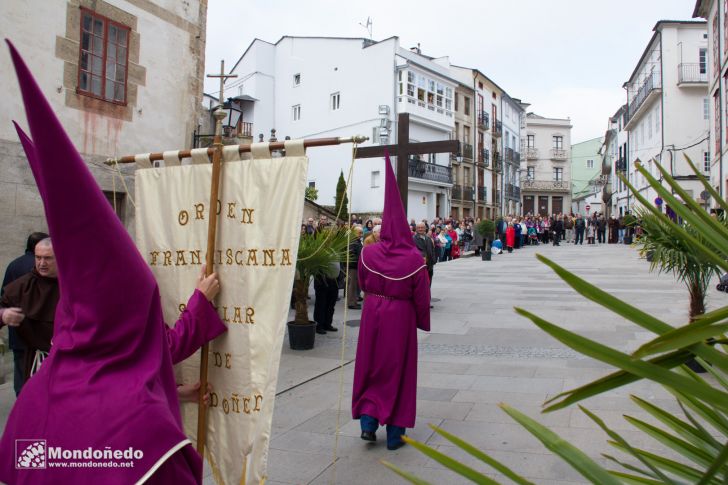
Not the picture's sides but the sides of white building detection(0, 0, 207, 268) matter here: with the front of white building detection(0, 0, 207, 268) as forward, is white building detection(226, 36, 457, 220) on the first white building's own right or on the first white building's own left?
on the first white building's own left

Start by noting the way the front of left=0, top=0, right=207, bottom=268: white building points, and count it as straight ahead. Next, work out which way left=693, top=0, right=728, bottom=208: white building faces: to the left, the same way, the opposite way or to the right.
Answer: the opposite way

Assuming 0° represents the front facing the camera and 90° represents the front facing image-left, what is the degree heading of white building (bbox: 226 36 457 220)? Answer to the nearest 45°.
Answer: approximately 315°

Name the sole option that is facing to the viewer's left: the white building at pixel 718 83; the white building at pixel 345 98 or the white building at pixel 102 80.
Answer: the white building at pixel 718 83

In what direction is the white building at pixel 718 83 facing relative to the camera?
to the viewer's left

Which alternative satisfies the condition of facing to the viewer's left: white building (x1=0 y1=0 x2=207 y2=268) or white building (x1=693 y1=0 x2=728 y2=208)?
white building (x1=693 y1=0 x2=728 y2=208)
